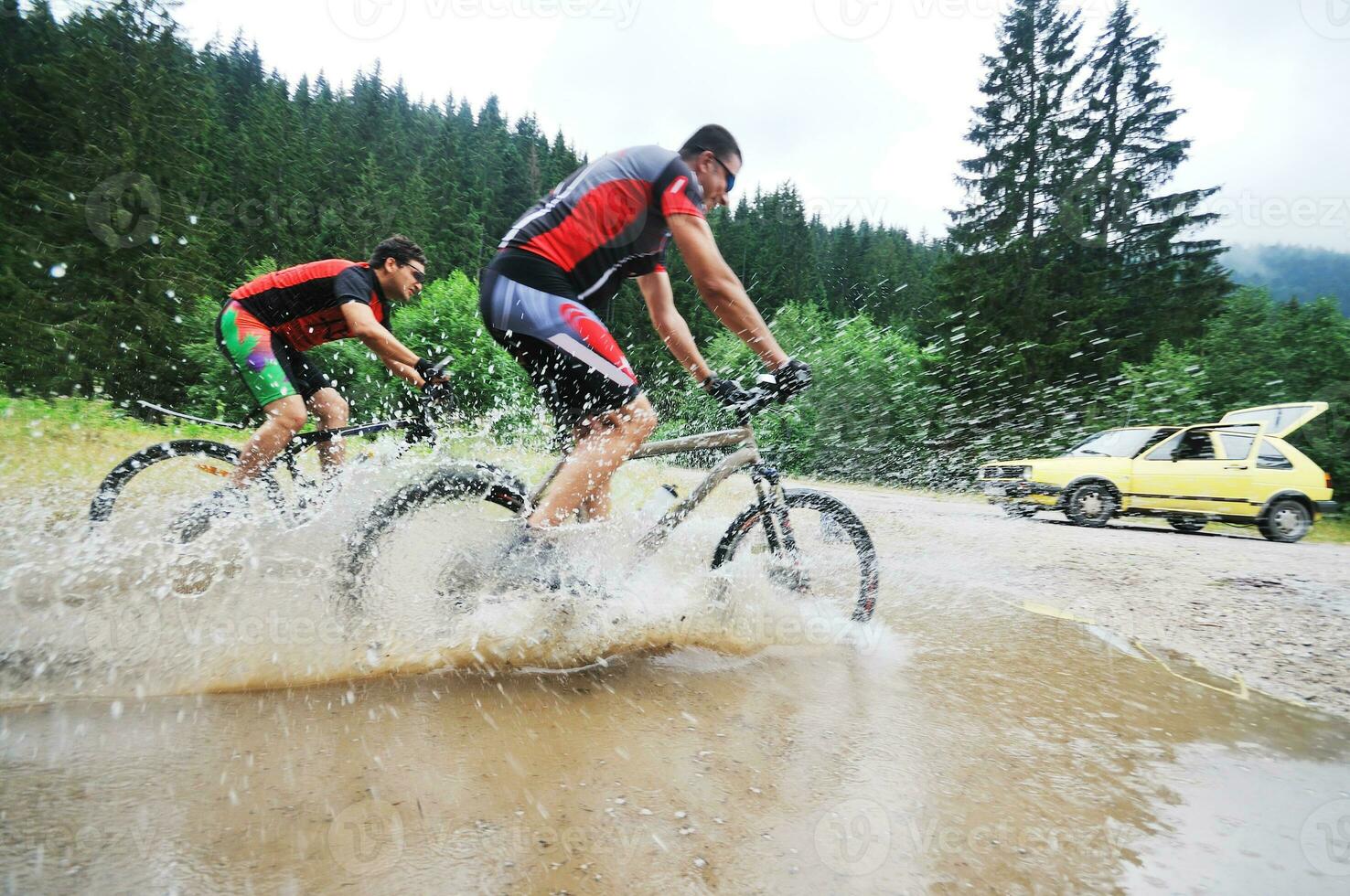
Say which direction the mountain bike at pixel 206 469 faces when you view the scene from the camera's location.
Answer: facing to the right of the viewer

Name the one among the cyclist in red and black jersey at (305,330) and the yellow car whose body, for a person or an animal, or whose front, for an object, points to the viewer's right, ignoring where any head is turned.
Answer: the cyclist in red and black jersey

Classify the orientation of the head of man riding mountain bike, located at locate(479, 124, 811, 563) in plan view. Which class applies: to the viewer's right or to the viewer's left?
to the viewer's right

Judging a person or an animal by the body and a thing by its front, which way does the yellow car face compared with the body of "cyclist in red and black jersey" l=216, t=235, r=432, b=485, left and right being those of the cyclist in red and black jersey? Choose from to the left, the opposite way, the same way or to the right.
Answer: the opposite way

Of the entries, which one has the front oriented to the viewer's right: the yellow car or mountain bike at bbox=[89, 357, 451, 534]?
the mountain bike

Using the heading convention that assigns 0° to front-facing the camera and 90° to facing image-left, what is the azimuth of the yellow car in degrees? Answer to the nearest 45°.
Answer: approximately 45°

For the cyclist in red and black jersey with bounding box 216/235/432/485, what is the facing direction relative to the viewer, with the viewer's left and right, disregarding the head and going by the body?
facing to the right of the viewer

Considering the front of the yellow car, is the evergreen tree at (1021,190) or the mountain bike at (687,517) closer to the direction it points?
the mountain bike

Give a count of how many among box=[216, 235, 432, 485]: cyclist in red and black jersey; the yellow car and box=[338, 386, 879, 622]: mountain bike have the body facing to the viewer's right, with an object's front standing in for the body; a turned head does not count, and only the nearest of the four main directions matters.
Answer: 2

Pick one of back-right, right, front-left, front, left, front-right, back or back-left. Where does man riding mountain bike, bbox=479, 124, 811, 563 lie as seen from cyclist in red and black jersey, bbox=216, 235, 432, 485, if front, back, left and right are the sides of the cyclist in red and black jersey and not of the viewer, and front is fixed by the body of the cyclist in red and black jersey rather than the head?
front-right

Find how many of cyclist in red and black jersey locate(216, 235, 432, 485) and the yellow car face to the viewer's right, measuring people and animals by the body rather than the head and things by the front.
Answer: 1

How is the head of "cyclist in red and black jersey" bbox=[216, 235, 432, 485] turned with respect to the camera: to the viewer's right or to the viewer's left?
to the viewer's right

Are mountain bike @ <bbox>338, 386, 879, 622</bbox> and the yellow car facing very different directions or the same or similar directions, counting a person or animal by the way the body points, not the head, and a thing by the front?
very different directions

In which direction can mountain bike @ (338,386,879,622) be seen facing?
to the viewer's right

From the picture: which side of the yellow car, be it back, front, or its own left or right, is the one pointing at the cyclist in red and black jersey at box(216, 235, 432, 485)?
front
